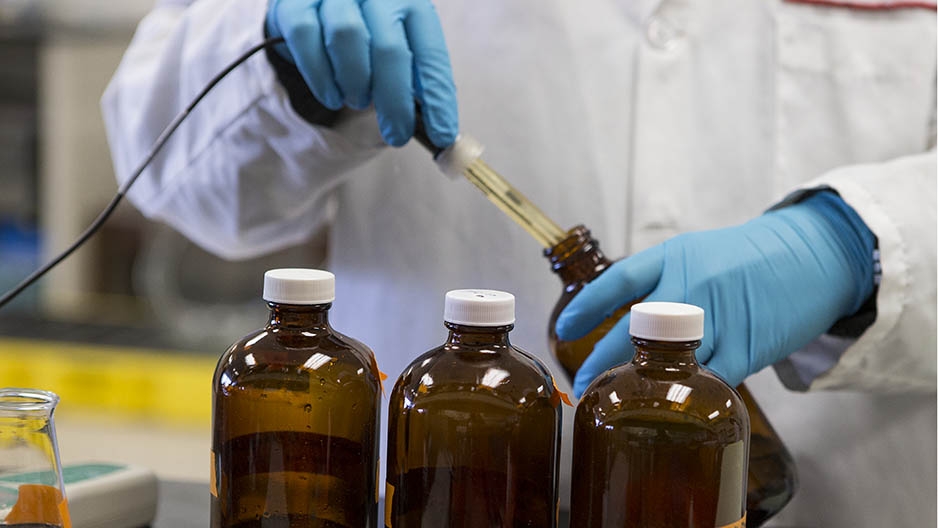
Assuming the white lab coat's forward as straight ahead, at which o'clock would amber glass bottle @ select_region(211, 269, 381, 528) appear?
The amber glass bottle is roughly at 1 o'clock from the white lab coat.

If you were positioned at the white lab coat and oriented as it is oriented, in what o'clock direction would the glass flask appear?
The glass flask is roughly at 1 o'clock from the white lab coat.

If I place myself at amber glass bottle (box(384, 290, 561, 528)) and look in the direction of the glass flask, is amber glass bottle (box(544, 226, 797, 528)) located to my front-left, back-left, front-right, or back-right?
back-right

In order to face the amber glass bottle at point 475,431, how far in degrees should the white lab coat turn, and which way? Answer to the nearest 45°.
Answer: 0° — it already faces it

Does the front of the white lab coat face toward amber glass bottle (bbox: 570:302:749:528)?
yes

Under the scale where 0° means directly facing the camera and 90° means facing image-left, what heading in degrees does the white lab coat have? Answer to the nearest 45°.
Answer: approximately 0°
